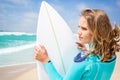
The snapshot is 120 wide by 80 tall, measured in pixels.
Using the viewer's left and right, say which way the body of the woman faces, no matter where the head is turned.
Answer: facing away from the viewer and to the left of the viewer

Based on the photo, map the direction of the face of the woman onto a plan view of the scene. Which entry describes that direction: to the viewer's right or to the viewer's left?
to the viewer's left
